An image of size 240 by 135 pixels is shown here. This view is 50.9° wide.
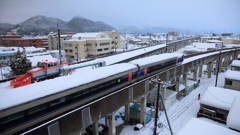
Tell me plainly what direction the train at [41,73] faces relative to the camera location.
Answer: facing the viewer and to the left of the viewer

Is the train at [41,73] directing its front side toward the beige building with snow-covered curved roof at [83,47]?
no

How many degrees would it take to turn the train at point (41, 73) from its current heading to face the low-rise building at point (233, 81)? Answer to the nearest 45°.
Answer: approximately 135° to its left

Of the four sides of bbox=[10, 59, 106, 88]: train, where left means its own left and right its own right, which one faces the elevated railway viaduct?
left
